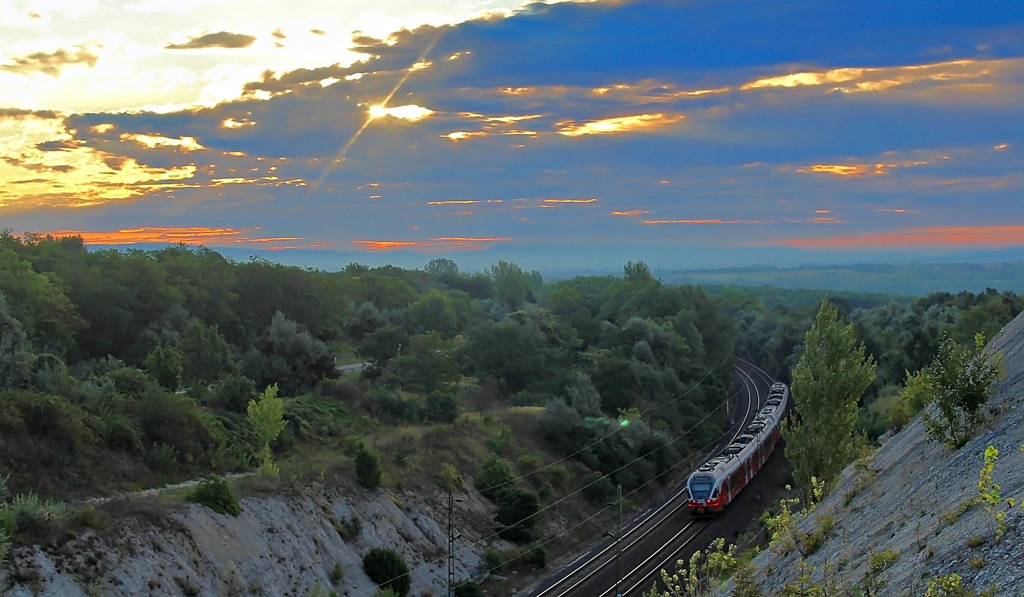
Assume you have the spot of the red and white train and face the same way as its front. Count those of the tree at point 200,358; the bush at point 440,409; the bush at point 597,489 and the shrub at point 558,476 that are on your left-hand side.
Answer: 0

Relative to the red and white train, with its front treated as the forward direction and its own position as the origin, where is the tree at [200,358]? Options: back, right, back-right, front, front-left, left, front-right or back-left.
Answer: front-right

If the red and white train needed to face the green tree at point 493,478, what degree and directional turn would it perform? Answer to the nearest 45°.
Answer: approximately 45° to its right

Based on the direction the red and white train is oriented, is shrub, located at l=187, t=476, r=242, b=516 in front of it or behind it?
in front

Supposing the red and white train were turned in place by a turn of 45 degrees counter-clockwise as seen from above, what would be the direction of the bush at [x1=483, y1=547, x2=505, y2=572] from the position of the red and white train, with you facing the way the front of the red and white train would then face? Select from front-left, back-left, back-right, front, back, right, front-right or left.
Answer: front-right

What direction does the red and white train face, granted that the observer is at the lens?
facing the viewer and to the left of the viewer

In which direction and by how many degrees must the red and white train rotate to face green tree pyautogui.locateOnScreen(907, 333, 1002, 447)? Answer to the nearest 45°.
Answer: approximately 45° to its left

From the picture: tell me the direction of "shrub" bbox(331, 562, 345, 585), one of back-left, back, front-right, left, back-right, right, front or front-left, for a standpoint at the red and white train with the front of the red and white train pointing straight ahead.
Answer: front

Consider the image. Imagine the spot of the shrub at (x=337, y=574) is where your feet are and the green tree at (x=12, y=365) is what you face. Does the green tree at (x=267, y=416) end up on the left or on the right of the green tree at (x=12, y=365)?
right

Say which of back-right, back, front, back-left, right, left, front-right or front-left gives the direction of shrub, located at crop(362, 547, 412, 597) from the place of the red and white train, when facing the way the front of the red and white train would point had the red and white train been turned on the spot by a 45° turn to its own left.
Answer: front-right
